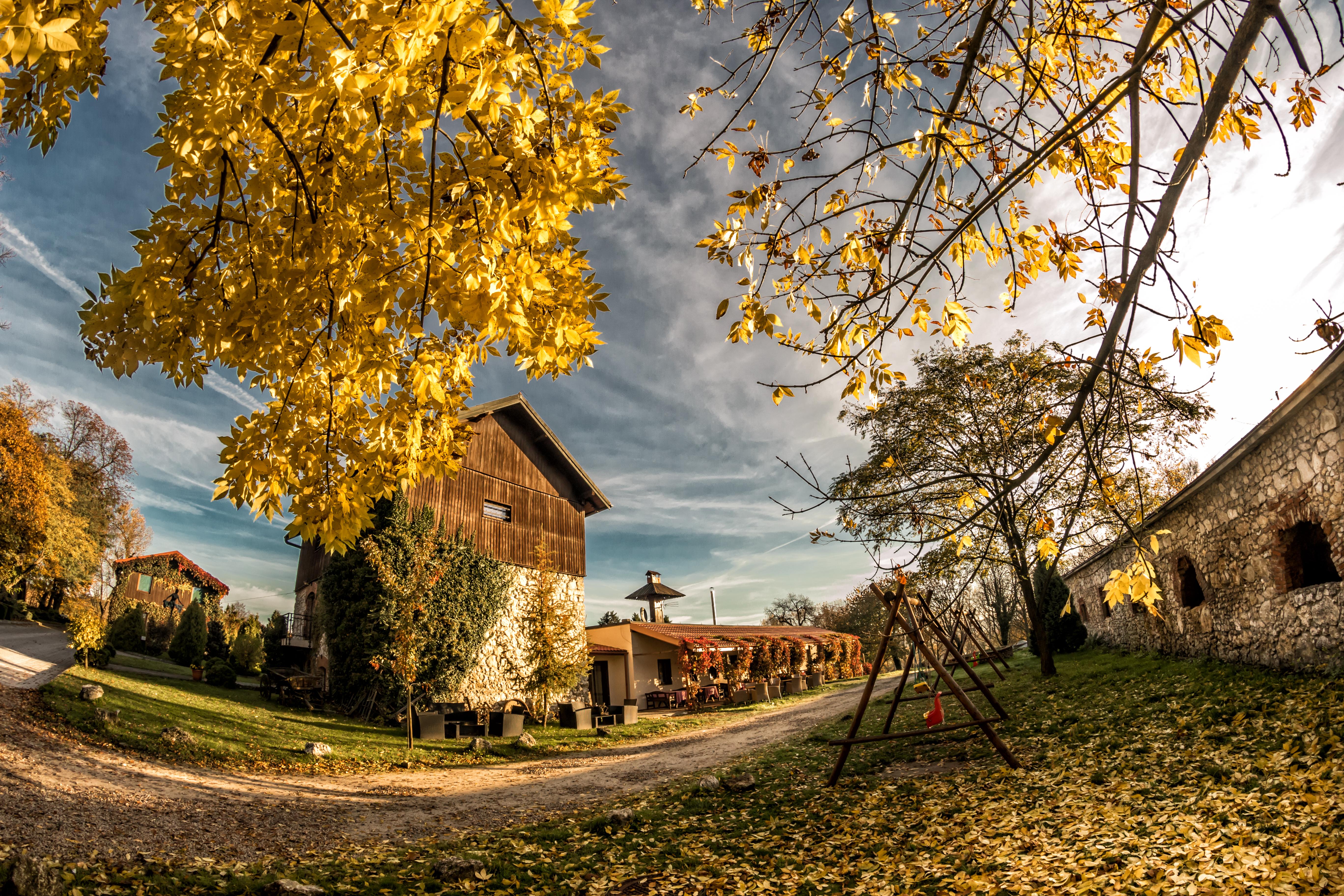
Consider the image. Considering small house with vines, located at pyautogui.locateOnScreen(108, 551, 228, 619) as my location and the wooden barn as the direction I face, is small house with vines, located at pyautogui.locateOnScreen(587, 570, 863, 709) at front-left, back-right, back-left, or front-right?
front-left

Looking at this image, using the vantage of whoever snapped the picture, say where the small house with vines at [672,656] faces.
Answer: facing the viewer and to the right of the viewer

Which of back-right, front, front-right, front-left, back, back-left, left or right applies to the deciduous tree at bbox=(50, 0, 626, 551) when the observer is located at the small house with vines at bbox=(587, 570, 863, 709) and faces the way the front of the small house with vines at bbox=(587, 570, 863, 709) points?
front-right

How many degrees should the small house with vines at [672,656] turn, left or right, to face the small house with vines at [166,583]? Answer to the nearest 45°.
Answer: approximately 135° to its right

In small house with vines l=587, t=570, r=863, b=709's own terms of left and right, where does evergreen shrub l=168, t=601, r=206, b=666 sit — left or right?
on its right

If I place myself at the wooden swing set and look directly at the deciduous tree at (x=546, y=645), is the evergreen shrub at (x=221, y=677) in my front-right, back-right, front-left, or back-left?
front-left

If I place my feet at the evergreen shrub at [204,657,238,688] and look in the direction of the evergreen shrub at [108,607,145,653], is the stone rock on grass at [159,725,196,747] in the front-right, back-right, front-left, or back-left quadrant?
back-left

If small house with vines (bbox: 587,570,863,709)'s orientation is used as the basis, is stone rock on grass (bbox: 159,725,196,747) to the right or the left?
on its right
